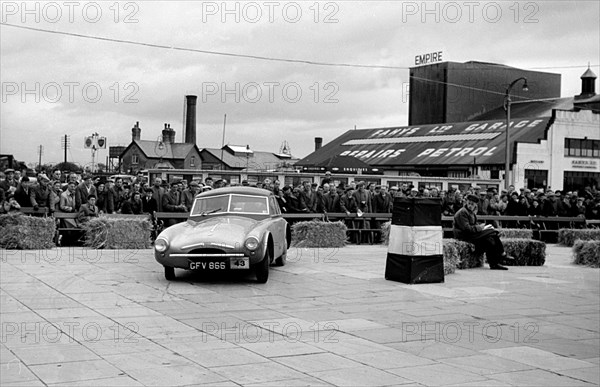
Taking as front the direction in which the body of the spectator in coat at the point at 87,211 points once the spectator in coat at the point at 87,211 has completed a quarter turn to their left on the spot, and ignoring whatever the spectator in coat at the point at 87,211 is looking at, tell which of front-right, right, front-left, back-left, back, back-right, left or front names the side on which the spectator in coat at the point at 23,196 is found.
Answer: back-left

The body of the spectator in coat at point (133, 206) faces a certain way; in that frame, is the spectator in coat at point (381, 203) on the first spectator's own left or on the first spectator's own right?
on the first spectator's own left

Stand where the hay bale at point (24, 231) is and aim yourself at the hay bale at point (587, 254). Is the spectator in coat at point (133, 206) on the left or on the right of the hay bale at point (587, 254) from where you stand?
left

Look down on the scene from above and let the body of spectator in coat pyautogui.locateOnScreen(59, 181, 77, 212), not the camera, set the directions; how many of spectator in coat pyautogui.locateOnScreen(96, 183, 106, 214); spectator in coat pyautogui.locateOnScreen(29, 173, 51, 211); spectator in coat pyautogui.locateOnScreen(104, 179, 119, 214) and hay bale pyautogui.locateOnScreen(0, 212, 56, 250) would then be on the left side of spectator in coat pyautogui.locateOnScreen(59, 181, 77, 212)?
2

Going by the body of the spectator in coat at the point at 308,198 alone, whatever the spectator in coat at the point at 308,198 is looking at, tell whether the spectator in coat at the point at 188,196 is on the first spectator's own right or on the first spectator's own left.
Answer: on the first spectator's own right

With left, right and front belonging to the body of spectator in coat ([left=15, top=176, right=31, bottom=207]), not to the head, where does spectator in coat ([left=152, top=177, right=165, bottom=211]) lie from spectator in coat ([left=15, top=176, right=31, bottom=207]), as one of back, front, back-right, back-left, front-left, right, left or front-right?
front-left

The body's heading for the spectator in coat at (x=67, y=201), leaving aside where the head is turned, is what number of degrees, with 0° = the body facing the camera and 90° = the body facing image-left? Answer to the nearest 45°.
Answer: approximately 315°

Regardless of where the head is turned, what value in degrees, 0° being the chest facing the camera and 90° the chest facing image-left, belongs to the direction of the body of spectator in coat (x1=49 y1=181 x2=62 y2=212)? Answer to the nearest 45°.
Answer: approximately 315°

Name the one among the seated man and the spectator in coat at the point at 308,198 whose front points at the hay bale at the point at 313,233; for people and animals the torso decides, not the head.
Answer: the spectator in coat

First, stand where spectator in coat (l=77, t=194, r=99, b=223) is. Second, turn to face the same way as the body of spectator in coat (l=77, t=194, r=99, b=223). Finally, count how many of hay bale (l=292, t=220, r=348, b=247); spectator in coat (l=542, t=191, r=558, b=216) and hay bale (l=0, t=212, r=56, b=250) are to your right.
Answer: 1
